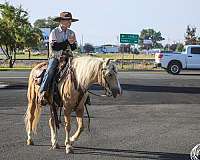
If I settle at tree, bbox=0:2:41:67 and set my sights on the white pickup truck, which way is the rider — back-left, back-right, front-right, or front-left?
front-right

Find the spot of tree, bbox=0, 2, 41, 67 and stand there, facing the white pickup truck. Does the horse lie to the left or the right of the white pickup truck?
right

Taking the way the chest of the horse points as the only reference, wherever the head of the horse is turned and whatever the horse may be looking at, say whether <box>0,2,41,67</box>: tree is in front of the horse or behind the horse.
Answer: behind

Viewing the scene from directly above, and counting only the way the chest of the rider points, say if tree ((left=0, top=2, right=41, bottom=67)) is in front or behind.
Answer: behind

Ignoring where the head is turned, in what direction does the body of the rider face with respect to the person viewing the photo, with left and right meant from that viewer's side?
facing the viewer and to the right of the viewer
